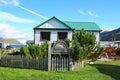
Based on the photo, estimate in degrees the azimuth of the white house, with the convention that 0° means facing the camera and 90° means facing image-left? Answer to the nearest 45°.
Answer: approximately 0°

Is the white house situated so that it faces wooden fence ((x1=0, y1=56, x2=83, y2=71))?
yes

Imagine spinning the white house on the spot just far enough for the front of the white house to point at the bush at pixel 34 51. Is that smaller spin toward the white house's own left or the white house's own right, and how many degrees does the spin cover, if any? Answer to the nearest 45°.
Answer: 0° — it already faces it
